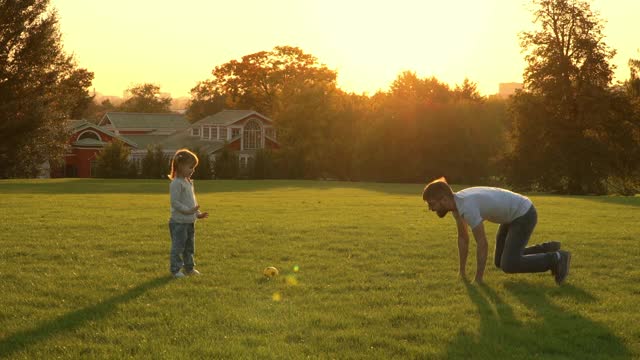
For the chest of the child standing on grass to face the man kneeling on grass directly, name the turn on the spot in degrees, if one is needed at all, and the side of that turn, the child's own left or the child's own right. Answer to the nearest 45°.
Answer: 0° — they already face them

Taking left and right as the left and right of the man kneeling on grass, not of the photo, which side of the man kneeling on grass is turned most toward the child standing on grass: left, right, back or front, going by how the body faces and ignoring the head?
front

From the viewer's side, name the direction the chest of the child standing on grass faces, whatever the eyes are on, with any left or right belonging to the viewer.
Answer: facing to the right of the viewer

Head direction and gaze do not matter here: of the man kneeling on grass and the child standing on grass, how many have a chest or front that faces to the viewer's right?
1

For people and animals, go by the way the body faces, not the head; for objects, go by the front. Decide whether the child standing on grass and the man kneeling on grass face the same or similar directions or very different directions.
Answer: very different directions

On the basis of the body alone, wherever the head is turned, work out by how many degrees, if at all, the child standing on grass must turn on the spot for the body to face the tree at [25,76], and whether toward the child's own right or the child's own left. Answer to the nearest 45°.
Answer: approximately 90° to the child's own left

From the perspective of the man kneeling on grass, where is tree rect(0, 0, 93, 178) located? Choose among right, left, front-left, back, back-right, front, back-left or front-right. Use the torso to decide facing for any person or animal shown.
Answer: front-right

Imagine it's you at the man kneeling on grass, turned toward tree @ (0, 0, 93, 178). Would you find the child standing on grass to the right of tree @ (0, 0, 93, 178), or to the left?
left

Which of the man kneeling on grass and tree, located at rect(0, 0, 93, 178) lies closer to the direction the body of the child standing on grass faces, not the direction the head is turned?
the man kneeling on grass

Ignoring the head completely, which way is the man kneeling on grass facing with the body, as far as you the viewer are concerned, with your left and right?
facing to the left of the viewer

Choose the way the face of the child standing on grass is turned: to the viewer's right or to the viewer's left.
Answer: to the viewer's right
